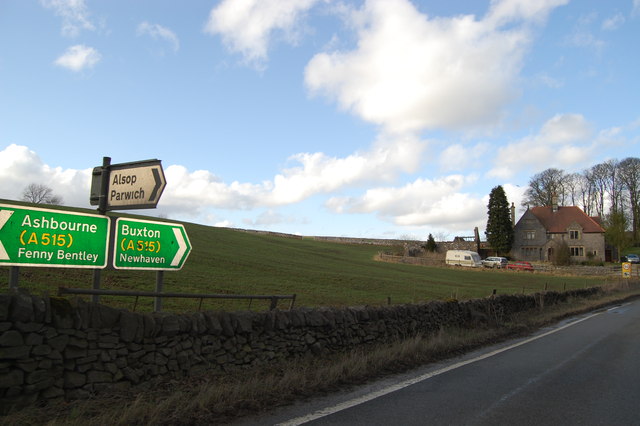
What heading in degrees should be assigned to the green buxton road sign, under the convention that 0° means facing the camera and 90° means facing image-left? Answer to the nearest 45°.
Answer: approximately 0°

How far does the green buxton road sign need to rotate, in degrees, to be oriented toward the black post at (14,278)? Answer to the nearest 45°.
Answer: approximately 45° to its right

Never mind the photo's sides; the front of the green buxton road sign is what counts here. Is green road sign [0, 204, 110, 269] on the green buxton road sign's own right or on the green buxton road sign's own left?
on the green buxton road sign's own right
